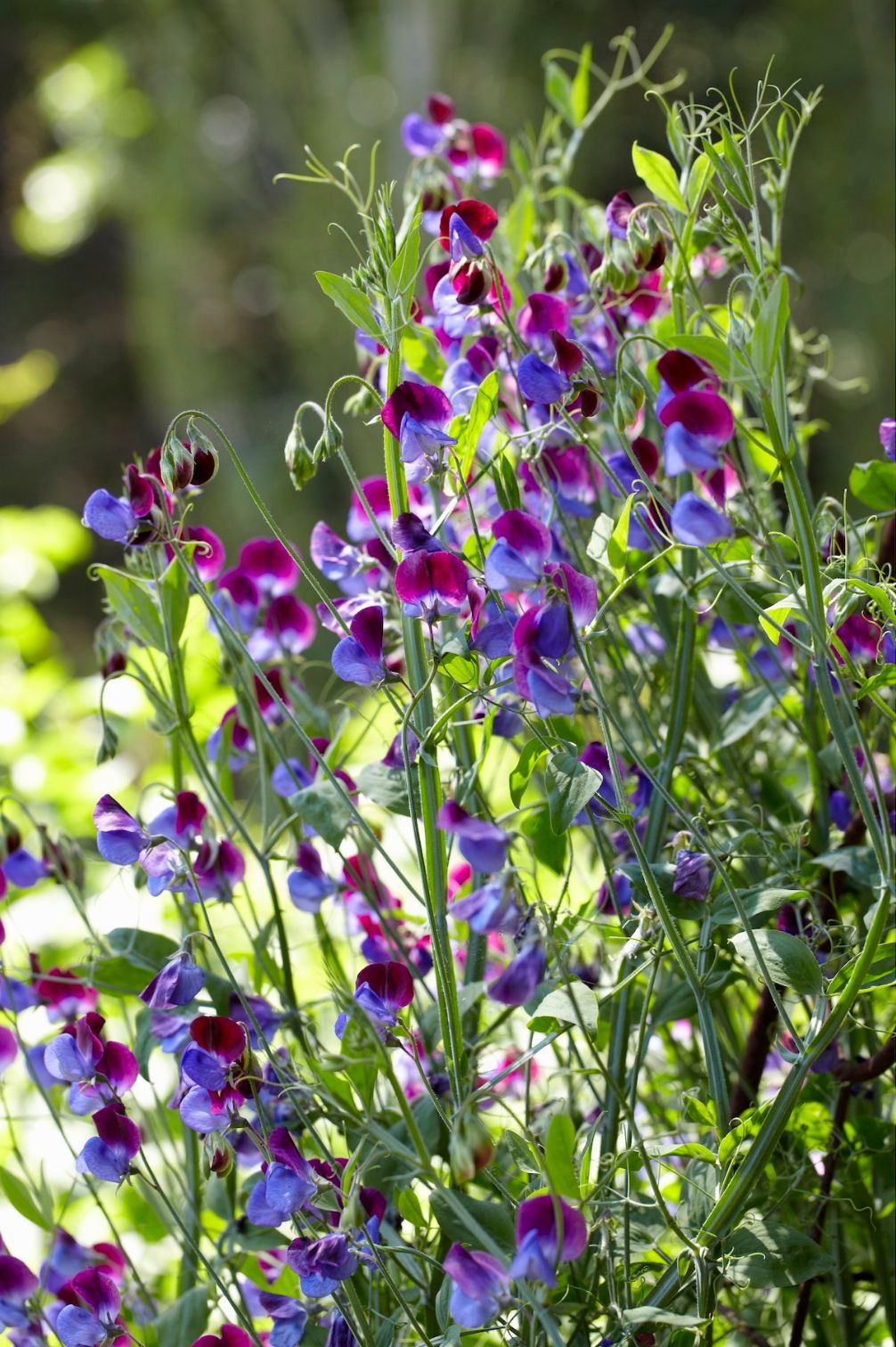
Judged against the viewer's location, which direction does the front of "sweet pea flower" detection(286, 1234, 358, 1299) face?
facing the viewer

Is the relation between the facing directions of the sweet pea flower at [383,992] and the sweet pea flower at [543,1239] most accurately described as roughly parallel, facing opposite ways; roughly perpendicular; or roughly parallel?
roughly parallel

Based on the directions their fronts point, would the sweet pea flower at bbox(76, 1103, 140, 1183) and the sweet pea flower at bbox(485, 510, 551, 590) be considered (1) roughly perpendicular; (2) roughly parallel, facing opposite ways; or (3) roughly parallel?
roughly parallel

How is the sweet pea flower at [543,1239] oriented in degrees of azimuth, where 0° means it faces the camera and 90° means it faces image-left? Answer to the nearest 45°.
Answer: approximately 45°

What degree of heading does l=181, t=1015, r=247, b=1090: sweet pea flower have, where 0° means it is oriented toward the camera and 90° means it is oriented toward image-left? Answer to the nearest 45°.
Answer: approximately 45°

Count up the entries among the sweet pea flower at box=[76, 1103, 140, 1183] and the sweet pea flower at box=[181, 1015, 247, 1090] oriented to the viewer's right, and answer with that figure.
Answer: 0

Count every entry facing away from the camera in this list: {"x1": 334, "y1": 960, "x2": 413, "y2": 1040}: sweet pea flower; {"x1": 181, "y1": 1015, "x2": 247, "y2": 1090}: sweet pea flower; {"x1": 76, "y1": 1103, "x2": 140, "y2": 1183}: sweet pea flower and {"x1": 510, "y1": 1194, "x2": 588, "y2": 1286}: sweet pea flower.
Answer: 0
